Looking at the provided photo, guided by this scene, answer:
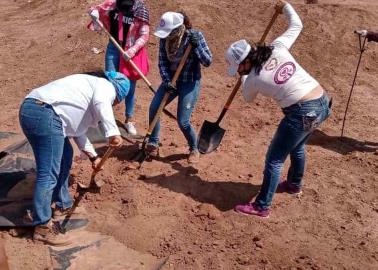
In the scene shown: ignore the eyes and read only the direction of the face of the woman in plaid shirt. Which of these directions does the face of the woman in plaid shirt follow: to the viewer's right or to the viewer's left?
to the viewer's left

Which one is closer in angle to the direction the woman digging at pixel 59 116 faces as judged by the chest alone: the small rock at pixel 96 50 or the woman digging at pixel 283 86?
the woman digging

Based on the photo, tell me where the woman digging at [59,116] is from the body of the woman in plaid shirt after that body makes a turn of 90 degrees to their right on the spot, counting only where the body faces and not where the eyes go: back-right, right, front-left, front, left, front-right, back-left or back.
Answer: left

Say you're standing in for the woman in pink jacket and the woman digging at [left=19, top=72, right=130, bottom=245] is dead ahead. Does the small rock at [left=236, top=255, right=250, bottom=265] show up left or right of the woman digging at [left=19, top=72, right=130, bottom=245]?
left

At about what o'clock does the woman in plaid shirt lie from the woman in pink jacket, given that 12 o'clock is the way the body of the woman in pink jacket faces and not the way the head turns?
The woman in plaid shirt is roughly at 11 o'clock from the woman in pink jacket.

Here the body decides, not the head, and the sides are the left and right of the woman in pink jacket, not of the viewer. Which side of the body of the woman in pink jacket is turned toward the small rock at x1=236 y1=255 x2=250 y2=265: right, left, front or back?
front

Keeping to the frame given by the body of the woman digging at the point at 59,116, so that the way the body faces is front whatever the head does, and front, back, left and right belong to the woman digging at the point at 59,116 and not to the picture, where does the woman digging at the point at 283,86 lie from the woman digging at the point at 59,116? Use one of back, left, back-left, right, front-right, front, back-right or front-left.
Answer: front

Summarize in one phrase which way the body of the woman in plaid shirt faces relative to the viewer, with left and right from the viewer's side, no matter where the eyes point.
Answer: facing the viewer and to the left of the viewer

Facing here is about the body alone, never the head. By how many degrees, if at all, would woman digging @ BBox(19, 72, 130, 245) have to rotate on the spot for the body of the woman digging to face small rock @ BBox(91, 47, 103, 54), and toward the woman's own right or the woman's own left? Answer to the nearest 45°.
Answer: approximately 90° to the woman's own left

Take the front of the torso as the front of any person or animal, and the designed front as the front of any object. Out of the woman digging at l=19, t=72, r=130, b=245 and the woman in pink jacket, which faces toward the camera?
the woman in pink jacket

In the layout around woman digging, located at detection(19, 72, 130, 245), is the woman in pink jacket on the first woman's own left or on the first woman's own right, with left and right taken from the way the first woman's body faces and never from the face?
on the first woman's own left

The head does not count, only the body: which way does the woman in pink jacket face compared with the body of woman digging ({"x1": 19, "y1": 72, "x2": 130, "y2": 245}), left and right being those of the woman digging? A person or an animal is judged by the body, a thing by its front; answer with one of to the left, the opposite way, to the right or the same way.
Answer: to the right

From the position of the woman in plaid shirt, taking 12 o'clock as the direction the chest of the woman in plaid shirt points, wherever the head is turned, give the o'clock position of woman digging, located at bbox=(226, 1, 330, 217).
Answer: The woman digging is roughly at 9 o'clock from the woman in plaid shirt.

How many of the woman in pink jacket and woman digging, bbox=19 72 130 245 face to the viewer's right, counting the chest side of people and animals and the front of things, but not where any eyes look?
1

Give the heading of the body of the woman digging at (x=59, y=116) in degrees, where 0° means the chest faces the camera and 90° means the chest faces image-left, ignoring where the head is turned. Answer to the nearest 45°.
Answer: approximately 270°

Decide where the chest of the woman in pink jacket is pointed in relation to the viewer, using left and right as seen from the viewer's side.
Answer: facing the viewer

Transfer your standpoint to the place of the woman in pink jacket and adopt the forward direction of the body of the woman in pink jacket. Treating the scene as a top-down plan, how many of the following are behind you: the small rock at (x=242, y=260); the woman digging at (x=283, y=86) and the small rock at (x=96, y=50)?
1

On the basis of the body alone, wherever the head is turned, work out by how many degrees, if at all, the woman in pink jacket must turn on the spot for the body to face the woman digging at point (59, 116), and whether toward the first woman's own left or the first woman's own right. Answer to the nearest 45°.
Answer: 0° — they already face them
